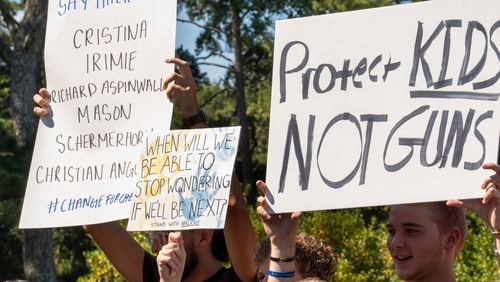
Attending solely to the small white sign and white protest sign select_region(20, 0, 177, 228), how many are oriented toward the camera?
2

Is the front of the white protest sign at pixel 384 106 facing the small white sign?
no

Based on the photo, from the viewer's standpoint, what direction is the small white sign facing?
toward the camera

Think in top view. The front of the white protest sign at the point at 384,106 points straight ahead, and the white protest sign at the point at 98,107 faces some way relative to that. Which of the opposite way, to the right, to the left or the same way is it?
the same way

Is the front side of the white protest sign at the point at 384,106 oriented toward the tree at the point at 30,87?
no

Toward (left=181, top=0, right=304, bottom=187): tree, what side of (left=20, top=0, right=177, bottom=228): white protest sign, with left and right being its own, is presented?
back

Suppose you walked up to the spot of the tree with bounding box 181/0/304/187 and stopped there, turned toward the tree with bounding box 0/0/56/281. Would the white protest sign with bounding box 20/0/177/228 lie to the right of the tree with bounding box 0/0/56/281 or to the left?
left

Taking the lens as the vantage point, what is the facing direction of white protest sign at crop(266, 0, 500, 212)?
facing the viewer

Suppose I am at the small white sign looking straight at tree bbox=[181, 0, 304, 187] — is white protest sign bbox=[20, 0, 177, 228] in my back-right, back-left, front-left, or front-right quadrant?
front-left

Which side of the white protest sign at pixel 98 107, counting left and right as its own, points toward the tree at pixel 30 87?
back

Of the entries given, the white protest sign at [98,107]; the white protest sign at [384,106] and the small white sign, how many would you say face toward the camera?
3

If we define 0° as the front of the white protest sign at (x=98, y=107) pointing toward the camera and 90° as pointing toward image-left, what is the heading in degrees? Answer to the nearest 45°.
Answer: approximately 0°

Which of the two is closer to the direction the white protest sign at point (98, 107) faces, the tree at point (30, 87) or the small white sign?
the small white sign

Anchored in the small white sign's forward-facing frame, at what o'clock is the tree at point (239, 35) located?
The tree is roughly at 6 o'clock from the small white sign.

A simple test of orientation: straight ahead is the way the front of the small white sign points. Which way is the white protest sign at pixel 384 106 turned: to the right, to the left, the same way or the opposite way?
the same way

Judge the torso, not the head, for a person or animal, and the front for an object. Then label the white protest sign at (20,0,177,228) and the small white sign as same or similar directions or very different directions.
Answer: same or similar directions
